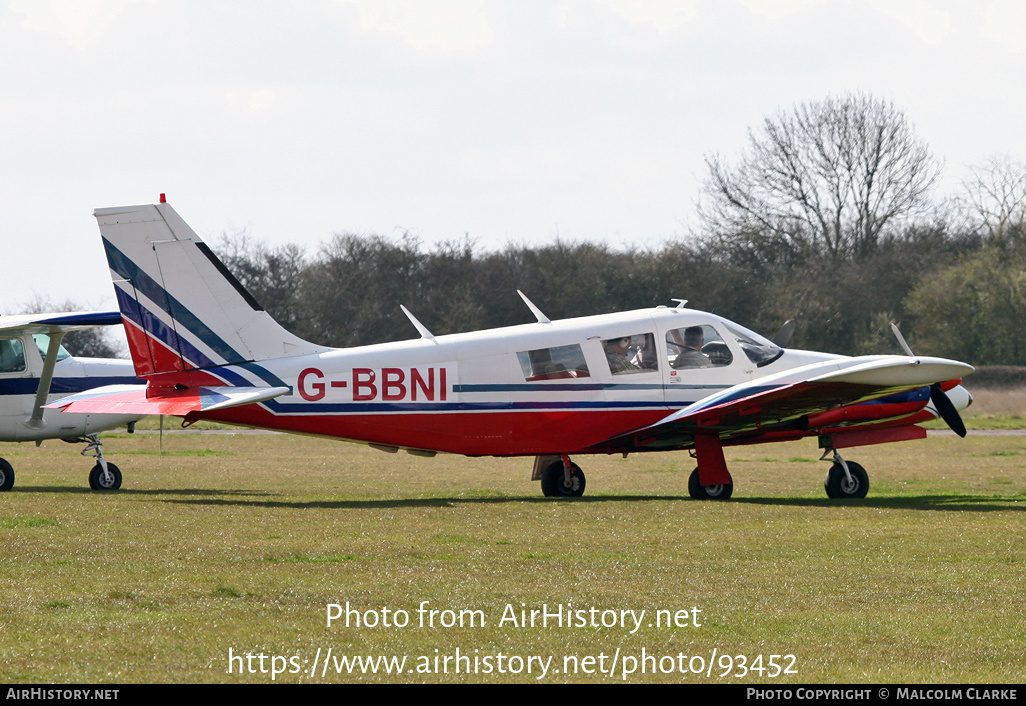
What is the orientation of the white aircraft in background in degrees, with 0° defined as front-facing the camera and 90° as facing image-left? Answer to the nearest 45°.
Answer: approximately 270°

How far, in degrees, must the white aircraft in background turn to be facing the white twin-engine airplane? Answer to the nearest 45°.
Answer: approximately 45° to its right
